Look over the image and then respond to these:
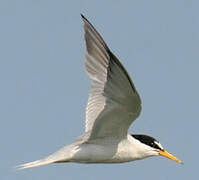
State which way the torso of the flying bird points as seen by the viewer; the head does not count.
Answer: to the viewer's right

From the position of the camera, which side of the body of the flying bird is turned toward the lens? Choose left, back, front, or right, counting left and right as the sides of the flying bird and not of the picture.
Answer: right
